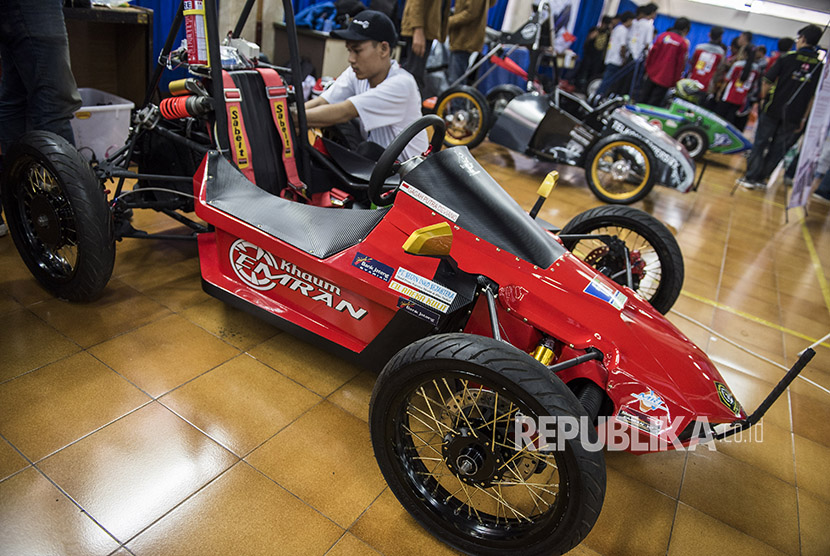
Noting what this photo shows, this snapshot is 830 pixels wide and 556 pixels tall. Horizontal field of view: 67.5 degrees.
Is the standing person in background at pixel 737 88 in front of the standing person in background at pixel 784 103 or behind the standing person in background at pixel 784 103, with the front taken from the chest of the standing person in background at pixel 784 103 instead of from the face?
in front

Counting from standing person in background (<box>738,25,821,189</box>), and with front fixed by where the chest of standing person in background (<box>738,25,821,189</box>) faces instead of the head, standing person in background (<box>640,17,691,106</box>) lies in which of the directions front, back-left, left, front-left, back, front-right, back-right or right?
front

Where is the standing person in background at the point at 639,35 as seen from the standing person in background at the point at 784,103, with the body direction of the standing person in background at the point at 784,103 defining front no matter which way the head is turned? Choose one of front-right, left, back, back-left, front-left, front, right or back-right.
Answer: front

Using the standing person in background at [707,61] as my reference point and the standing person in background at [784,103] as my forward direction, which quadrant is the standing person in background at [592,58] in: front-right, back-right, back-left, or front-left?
back-right

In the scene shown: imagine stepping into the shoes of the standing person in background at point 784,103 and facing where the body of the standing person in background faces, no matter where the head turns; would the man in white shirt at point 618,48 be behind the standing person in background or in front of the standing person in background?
in front

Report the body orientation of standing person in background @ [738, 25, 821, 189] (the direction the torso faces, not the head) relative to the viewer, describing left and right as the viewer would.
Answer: facing away from the viewer and to the left of the viewer

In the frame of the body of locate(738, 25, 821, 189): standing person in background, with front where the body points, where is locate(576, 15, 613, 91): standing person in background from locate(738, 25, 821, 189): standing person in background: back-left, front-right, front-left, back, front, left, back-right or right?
front

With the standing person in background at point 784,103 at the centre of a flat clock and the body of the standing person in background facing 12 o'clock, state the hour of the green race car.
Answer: The green race car is roughly at 12 o'clock from the standing person in background.

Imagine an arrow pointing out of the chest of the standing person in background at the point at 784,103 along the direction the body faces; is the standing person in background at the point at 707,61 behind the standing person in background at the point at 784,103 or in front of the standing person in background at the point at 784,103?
in front

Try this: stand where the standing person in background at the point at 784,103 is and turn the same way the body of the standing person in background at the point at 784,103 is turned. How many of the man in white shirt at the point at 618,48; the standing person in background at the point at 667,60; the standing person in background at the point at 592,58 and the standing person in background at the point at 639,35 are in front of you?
4

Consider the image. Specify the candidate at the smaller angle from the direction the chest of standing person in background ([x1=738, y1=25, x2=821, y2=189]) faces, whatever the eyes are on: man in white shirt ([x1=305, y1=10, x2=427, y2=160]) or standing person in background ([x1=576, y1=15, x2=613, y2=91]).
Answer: the standing person in background
